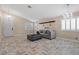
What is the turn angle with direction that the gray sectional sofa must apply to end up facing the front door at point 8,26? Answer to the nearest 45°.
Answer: approximately 45° to its right

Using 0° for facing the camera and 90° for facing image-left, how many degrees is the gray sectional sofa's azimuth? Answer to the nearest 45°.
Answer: approximately 45°
